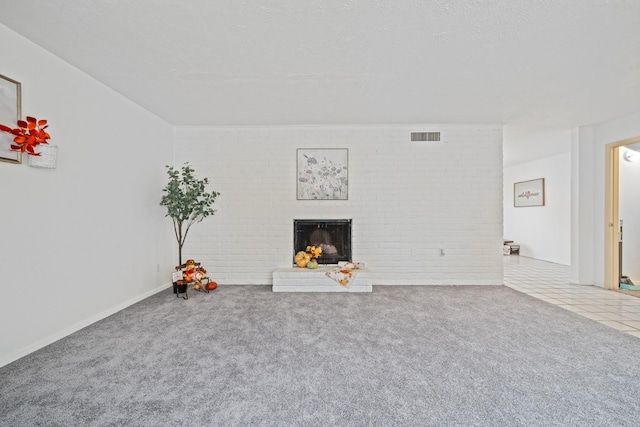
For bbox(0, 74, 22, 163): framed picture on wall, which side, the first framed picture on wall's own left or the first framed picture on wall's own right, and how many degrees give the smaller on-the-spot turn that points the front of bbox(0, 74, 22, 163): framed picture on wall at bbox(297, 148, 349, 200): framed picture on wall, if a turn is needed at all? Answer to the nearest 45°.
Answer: approximately 45° to the first framed picture on wall's own left

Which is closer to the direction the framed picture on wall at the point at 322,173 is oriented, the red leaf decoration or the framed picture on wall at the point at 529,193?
the red leaf decoration

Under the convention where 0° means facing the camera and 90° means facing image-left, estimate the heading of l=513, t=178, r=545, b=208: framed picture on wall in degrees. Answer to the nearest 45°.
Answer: approximately 45°

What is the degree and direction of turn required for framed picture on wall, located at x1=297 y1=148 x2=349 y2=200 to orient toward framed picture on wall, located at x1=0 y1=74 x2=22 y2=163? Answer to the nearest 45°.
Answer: approximately 45° to its right

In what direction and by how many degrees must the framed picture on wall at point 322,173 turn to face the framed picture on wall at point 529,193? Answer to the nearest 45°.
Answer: approximately 135° to its left

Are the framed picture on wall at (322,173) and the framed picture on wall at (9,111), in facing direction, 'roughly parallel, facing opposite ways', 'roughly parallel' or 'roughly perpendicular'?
roughly perpendicular
